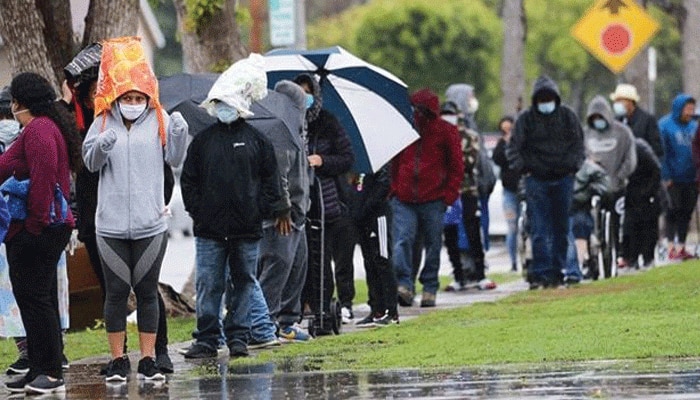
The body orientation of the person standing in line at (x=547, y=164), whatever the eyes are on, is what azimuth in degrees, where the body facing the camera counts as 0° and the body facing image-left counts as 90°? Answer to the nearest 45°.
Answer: approximately 0°
